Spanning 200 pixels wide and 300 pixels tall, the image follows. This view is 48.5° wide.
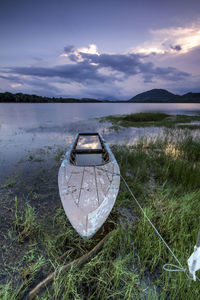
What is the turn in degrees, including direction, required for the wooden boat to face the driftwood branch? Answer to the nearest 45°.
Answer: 0° — it already faces it

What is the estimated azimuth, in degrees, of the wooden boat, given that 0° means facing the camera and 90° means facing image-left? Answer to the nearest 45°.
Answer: approximately 0°
